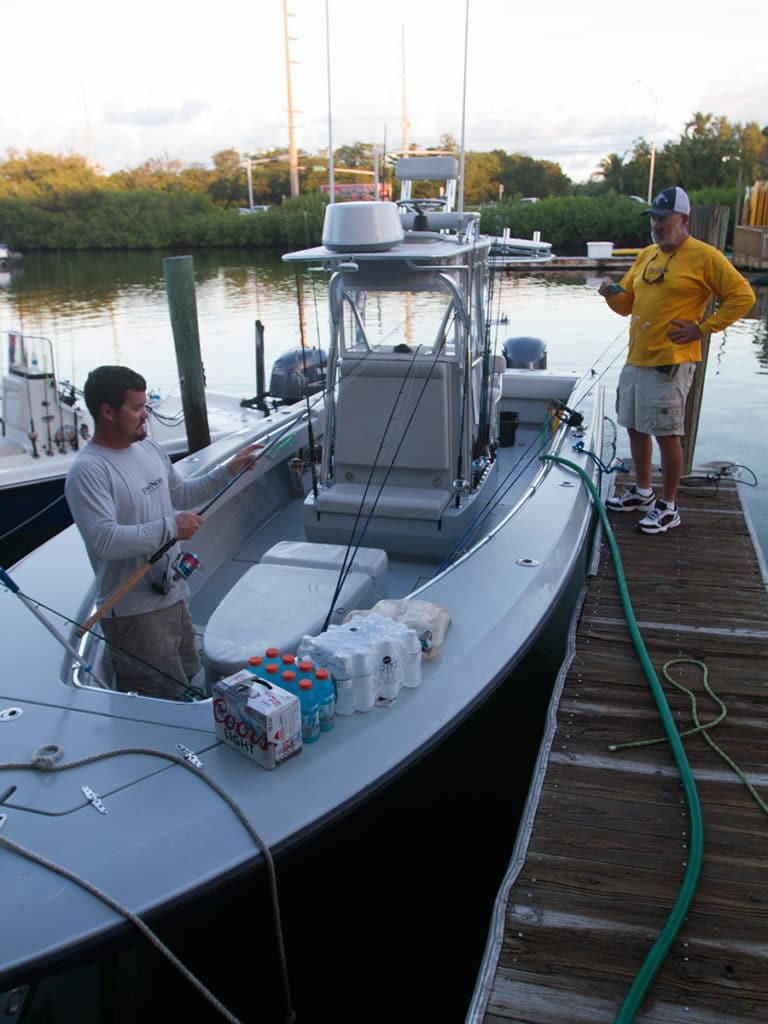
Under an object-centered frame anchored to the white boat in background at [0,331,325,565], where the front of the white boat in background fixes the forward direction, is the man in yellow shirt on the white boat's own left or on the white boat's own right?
on the white boat's own left

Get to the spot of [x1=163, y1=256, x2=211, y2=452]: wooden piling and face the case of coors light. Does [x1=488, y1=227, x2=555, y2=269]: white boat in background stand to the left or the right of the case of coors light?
left

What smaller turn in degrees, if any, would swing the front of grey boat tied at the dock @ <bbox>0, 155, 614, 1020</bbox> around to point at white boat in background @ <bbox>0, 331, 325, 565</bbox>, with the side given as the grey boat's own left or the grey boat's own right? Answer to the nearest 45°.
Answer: approximately 90° to the grey boat's own right

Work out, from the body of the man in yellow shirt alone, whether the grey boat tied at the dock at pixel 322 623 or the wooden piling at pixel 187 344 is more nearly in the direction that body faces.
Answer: the grey boat tied at the dock

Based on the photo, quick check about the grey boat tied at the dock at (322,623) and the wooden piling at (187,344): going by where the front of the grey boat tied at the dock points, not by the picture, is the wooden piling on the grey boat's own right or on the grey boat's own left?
on the grey boat's own right

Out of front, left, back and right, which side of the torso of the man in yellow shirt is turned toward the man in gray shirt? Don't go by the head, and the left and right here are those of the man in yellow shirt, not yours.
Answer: front

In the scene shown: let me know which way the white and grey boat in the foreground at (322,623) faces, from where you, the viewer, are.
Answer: facing the viewer and to the left of the viewer

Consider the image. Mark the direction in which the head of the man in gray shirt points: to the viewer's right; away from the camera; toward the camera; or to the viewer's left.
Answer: to the viewer's right

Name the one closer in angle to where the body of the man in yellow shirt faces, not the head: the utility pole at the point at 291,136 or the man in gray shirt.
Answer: the man in gray shirt

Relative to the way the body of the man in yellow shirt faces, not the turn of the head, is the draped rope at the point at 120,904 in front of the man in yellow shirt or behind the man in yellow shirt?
in front

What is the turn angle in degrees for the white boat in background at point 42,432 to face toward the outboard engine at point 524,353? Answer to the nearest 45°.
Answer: approximately 135° to its left

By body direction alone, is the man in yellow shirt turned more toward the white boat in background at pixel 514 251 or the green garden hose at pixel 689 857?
the green garden hose

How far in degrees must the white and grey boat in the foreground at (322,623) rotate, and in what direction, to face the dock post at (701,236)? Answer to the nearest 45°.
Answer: approximately 180°

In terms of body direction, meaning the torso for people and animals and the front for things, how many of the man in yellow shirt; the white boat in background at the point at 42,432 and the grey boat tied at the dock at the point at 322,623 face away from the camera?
0
